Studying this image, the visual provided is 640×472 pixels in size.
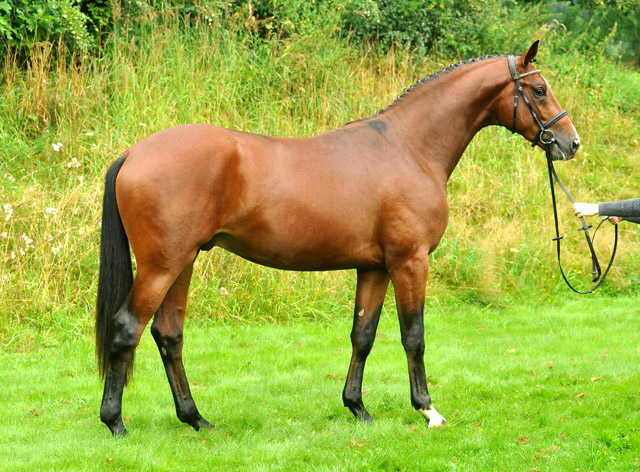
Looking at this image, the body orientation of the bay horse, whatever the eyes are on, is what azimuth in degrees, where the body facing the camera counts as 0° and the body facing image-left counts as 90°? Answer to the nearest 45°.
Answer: approximately 270°

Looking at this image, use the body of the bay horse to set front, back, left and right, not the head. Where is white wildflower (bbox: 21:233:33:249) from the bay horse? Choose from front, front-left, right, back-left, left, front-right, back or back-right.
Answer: back-left

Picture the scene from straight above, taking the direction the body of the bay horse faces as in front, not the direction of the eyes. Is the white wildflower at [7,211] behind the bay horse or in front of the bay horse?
behind
